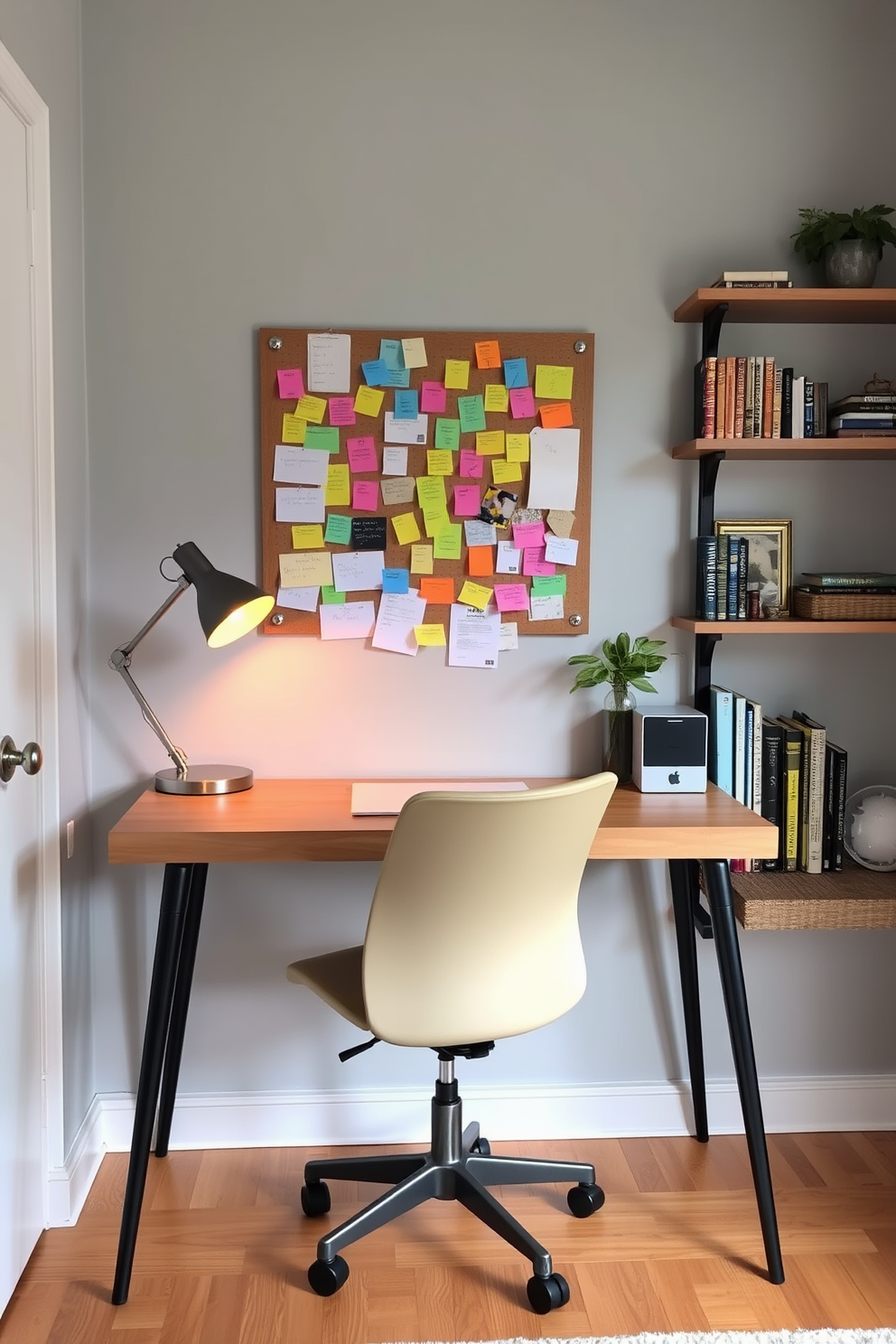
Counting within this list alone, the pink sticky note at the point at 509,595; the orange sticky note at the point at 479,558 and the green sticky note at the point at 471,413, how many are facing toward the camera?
3

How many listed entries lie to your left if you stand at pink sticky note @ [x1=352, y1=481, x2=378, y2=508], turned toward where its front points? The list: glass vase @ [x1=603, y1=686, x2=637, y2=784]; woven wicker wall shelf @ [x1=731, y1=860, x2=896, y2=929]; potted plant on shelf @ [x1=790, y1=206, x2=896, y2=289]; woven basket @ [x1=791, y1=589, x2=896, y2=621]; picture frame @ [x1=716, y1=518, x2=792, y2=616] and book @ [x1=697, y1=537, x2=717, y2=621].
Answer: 6

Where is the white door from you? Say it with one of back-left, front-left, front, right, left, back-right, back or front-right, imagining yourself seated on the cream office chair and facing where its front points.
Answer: front-left

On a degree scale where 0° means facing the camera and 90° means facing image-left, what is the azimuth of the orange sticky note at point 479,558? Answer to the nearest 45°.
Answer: approximately 0°

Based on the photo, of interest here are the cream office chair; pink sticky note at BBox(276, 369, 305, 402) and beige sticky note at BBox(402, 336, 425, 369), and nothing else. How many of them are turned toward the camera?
2
